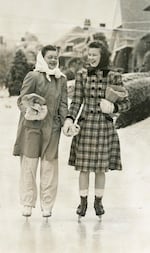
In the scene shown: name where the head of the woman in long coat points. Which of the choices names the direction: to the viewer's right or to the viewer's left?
to the viewer's right

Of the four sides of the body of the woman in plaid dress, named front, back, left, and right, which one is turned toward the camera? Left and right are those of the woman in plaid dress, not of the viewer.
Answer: front

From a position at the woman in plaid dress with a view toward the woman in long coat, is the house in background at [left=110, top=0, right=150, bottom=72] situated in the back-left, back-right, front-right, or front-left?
back-right

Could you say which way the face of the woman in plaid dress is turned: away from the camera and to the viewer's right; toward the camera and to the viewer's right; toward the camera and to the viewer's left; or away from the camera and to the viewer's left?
toward the camera and to the viewer's left
